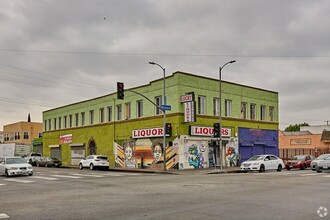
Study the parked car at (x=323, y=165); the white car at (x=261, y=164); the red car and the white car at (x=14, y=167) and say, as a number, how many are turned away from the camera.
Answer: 0

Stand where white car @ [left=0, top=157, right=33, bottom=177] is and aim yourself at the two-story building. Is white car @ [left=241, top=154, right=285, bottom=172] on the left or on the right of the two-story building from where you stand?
right

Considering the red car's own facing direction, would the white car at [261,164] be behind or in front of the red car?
in front

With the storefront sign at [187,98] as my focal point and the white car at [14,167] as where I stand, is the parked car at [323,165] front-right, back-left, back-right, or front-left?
front-right

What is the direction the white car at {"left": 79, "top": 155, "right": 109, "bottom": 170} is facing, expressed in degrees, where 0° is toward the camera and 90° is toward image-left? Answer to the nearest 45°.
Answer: approximately 135°

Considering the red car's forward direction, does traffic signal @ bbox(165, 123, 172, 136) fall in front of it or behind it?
in front

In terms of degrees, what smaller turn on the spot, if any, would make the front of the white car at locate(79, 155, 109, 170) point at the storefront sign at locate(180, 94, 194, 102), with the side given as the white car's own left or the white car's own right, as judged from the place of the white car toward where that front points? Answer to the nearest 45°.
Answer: approximately 180°

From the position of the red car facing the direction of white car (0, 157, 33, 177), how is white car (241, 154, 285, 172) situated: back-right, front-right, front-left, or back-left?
front-left

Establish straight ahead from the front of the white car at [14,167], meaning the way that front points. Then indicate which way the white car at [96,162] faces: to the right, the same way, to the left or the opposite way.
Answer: the opposite way

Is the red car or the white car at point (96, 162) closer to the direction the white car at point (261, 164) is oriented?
the white car
